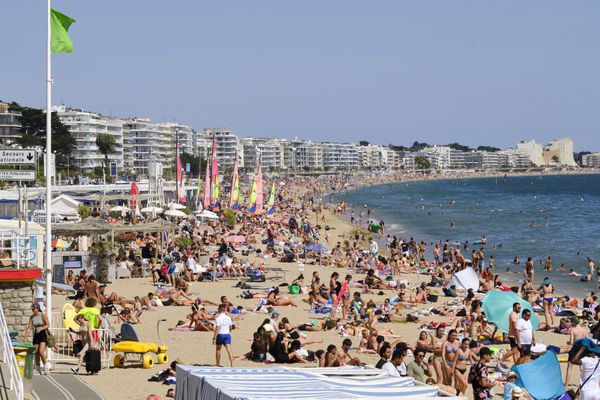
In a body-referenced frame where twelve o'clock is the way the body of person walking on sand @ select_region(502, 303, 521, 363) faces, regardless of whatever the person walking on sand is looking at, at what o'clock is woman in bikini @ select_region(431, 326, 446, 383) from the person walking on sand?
The woman in bikini is roughly at 4 o'clock from the person walking on sand.

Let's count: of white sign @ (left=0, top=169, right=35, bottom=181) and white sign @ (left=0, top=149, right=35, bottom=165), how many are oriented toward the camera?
2

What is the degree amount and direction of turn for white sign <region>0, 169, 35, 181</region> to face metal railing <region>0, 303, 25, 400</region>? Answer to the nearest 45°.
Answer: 0° — it already faces it

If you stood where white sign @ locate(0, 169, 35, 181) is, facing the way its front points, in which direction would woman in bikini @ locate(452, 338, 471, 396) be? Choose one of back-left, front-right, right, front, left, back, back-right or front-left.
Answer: front-left

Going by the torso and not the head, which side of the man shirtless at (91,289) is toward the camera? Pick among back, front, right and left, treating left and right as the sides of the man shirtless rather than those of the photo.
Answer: back

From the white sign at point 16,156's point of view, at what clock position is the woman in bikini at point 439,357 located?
The woman in bikini is roughly at 10 o'clock from the white sign.
